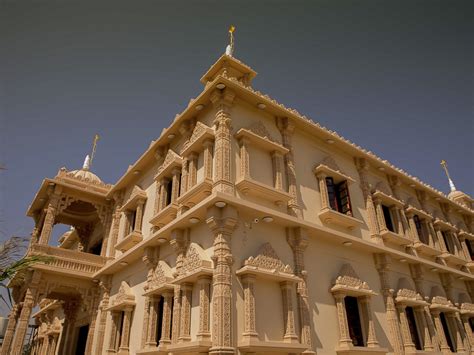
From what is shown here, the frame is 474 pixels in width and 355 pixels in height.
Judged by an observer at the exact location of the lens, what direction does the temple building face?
facing the viewer and to the left of the viewer
